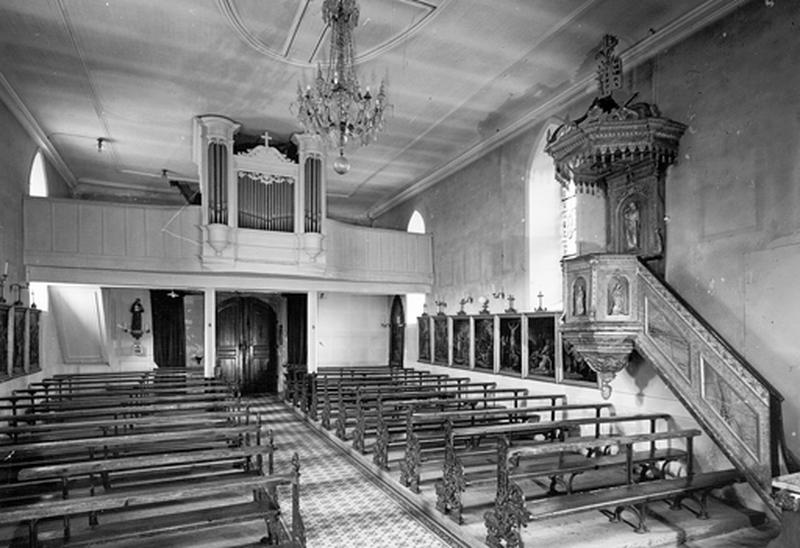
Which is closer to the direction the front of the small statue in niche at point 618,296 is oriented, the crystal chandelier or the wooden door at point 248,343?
the crystal chandelier

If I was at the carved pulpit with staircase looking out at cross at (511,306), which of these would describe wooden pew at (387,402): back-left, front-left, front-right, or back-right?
front-left

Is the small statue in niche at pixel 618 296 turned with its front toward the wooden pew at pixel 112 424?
no

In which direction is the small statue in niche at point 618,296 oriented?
toward the camera

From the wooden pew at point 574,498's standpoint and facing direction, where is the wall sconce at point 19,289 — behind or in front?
behind

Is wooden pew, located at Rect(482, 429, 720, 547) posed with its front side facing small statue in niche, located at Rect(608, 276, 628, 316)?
no

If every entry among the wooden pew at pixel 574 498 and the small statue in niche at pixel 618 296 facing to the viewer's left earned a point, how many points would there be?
0

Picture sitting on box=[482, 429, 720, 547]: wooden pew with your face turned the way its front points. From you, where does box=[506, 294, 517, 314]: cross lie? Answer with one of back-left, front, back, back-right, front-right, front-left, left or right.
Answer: back-left

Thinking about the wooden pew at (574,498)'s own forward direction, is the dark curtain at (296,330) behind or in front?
behind

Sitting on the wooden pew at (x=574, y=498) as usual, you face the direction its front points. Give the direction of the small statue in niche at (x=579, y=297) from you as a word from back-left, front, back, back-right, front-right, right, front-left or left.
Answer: back-left

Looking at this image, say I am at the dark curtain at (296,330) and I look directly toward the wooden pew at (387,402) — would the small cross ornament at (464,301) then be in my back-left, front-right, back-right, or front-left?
front-left

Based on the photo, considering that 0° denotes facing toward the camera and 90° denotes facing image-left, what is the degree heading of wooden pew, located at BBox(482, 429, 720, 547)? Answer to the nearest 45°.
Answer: approximately 315°

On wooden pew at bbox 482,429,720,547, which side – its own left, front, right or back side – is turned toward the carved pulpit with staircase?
left
